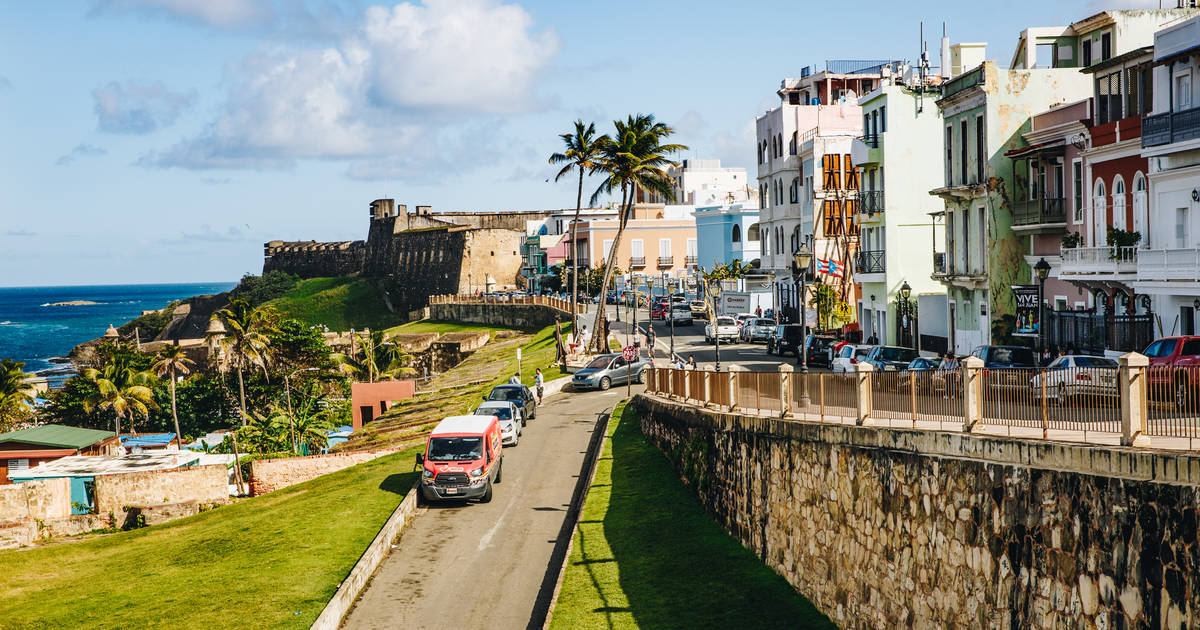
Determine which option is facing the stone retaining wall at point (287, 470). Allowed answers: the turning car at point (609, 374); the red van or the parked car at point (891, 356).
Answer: the turning car at point (609, 374)

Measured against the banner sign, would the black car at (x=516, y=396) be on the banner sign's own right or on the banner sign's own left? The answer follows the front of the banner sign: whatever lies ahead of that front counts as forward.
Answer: on the banner sign's own right

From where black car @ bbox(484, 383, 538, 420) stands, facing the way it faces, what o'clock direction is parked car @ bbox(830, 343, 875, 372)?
The parked car is roughly at 8 o'clock from the black car.

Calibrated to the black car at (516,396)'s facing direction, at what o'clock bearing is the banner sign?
The banner sign is roughly at 8 o'clock from the black car.

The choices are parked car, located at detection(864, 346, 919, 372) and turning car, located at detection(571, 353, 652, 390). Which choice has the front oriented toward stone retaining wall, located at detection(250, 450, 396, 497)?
turning car, located at detection(571, 353, 652, 390)

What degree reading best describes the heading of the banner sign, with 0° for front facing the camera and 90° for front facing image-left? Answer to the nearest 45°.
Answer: approximately 0°

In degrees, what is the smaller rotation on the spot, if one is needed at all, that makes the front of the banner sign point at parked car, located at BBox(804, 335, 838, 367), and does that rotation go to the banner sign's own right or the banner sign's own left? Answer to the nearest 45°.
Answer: approximately 90° to the banner sign's own right

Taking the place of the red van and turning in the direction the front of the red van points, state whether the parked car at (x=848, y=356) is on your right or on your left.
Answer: on your left

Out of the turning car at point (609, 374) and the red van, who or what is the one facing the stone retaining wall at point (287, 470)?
the turning car
